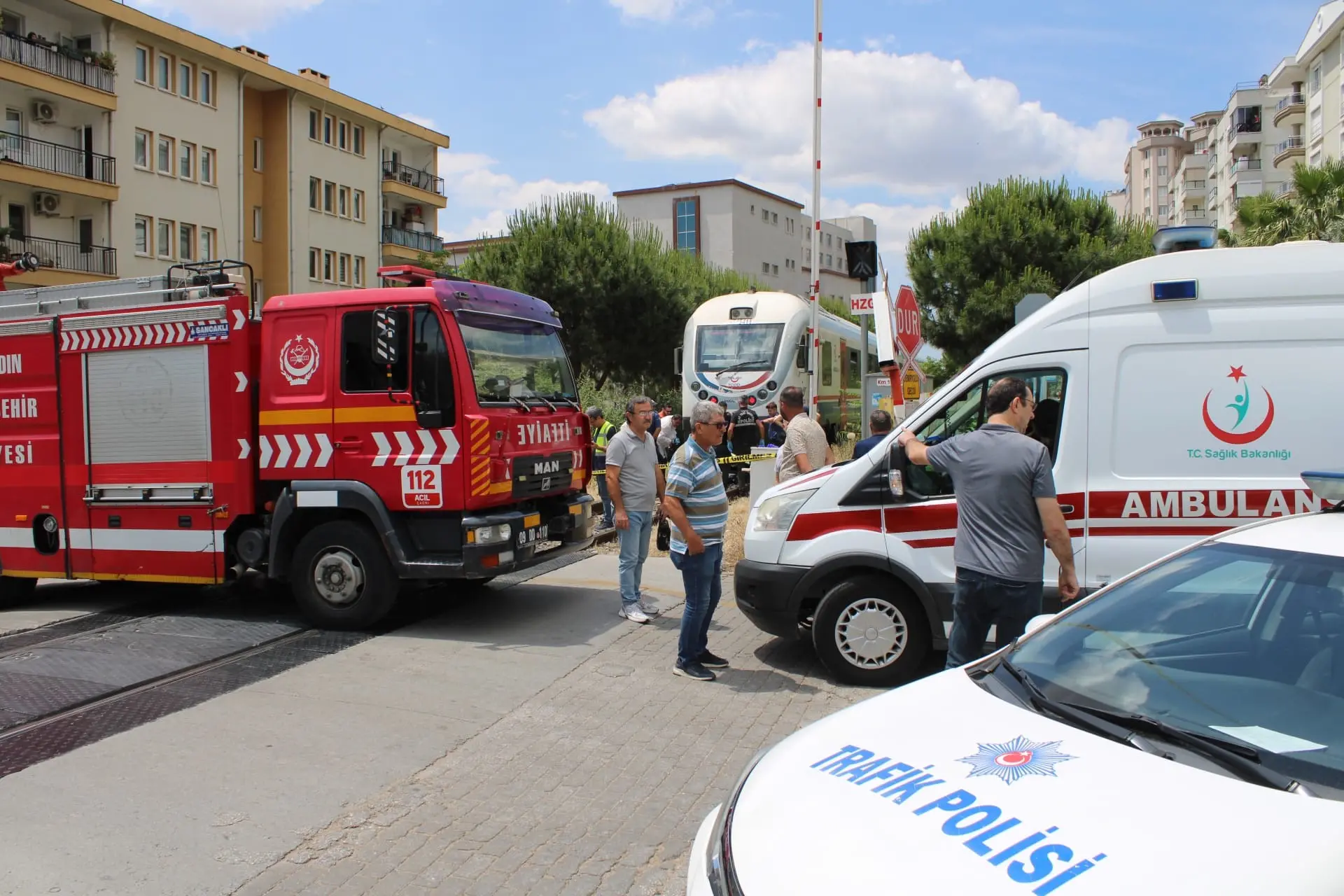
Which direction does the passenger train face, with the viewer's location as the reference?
facing the viewer and to the left of the viewer

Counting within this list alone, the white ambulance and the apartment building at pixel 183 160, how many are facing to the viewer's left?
1

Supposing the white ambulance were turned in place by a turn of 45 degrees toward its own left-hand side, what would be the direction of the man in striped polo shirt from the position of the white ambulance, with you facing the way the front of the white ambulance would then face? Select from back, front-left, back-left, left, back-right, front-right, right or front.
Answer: front-right

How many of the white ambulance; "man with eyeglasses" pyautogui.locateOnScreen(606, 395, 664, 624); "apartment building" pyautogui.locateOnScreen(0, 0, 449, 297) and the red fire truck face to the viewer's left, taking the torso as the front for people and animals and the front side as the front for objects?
1

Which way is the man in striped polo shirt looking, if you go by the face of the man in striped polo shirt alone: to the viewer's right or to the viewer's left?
to the viewer's right

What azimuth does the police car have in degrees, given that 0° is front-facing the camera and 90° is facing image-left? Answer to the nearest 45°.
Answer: approximately 45°

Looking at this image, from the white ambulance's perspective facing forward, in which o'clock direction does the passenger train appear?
The passenger train is roughly at 2 o'clock from the white ambulance.

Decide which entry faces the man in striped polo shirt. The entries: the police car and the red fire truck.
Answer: the red fire truck

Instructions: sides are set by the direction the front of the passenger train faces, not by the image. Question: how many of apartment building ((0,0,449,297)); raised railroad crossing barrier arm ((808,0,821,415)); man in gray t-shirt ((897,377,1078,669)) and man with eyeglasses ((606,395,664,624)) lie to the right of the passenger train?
1

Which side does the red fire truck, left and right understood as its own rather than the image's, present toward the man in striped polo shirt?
front

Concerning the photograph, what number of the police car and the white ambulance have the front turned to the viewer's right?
0

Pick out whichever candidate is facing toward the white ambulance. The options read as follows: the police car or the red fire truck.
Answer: the red fire truck
